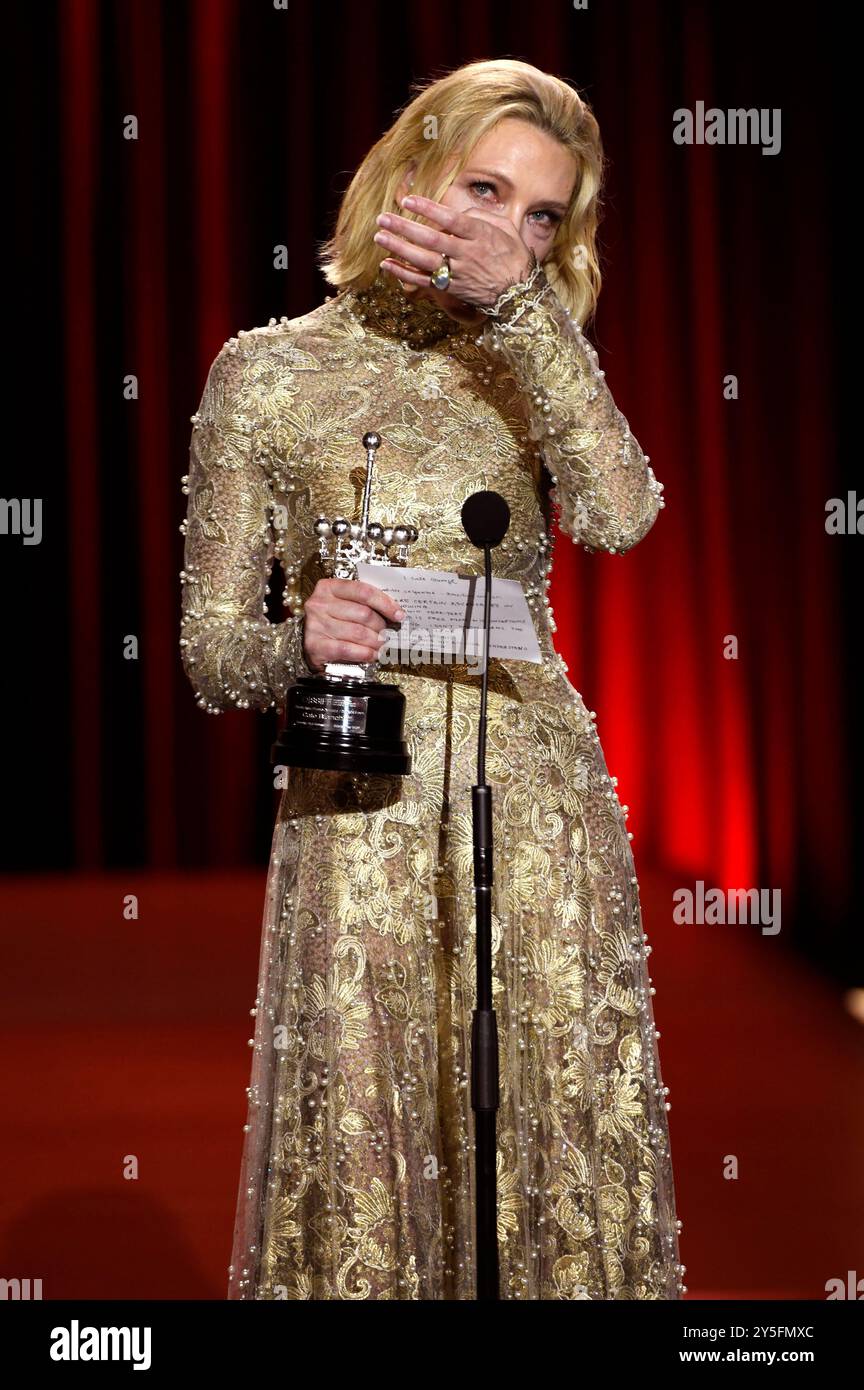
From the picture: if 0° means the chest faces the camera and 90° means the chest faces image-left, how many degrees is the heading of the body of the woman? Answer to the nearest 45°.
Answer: approximately 0°
